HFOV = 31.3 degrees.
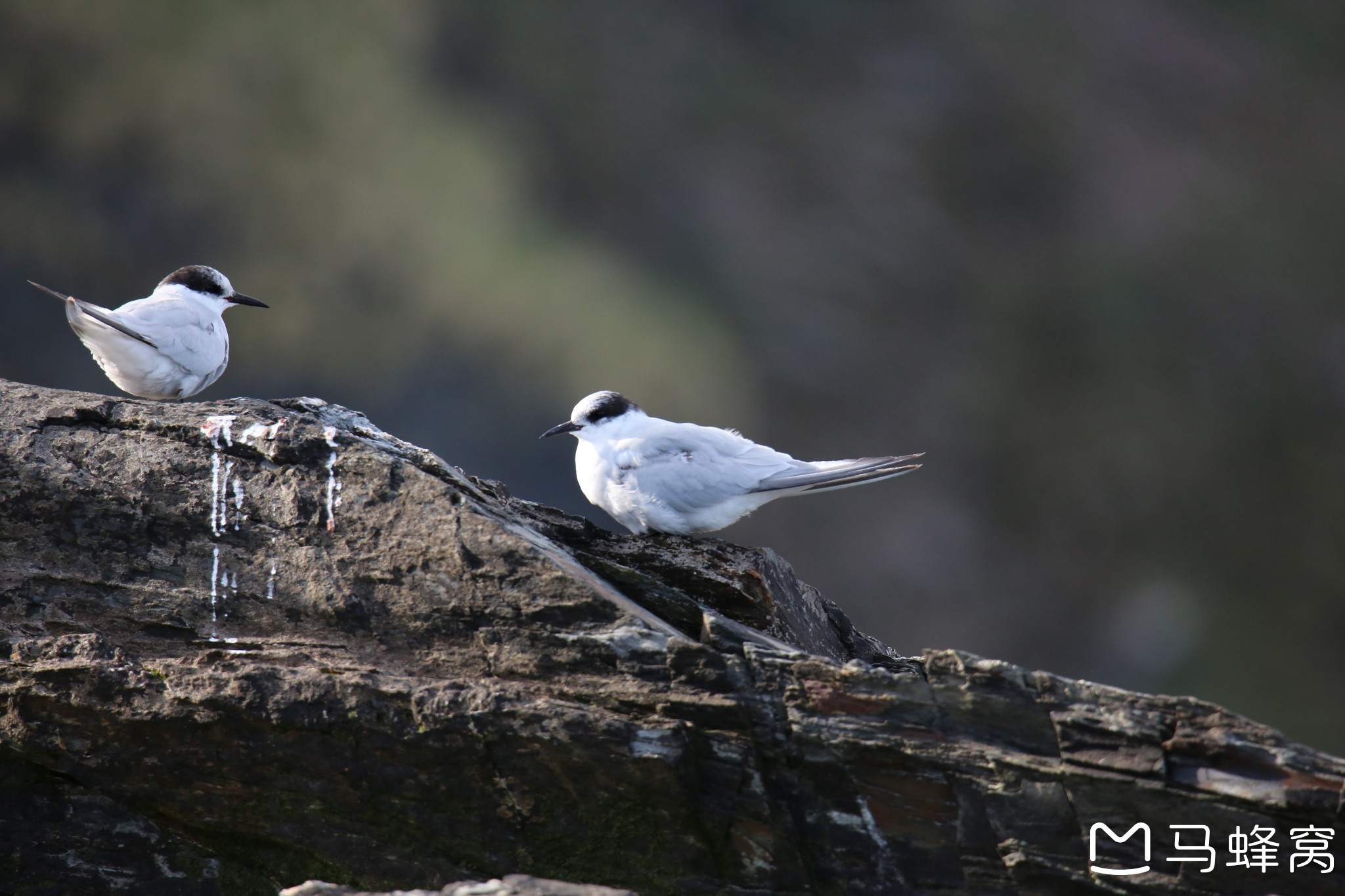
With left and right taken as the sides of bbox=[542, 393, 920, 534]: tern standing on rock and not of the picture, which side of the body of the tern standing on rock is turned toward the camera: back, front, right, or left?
left

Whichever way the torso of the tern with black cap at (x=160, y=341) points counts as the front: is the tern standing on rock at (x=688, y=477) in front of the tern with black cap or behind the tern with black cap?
in front

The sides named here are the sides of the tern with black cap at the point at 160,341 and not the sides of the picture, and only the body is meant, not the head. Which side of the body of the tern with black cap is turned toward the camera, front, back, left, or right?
right

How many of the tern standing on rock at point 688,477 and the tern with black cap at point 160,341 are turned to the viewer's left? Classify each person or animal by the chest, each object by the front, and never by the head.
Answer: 1

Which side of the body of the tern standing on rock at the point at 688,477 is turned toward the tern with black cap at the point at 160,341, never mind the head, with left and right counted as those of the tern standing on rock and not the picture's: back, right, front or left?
front
